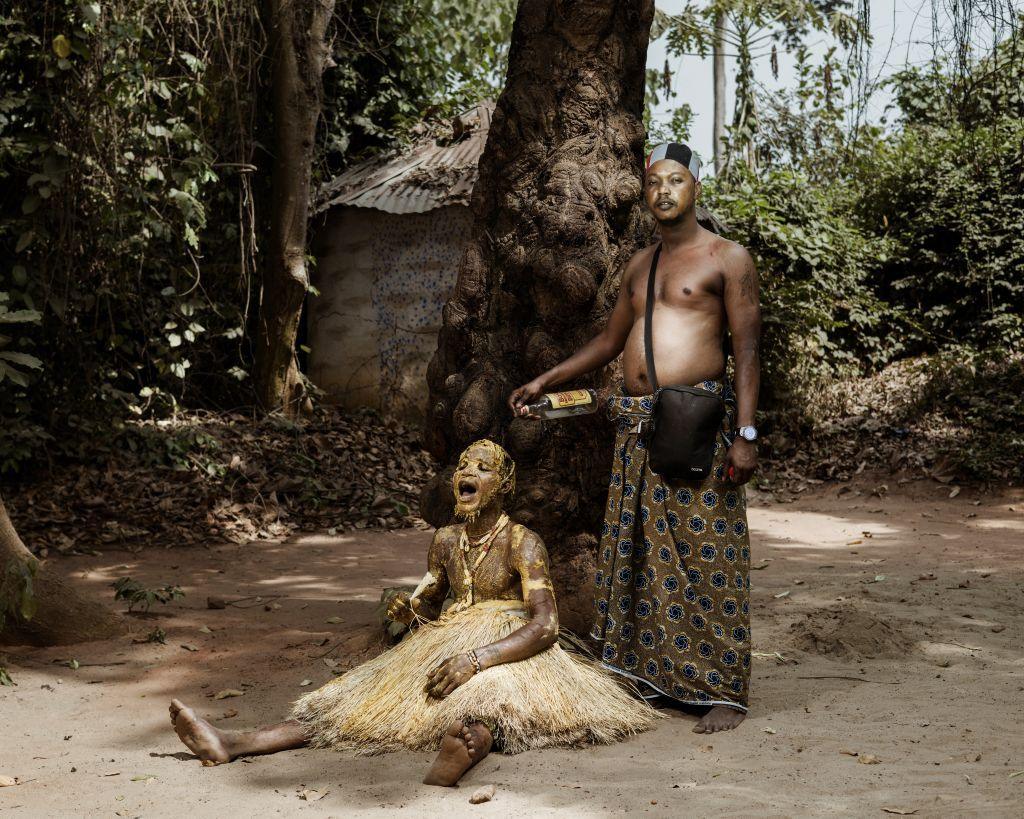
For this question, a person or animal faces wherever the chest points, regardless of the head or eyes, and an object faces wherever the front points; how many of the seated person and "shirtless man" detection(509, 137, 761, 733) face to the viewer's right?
0

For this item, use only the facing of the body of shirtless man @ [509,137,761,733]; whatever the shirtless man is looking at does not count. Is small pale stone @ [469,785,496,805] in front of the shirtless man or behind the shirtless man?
in front

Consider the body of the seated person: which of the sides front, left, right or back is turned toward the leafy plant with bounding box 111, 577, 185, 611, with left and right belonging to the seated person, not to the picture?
right

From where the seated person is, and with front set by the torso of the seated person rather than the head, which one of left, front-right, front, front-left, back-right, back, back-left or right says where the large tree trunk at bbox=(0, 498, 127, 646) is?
right

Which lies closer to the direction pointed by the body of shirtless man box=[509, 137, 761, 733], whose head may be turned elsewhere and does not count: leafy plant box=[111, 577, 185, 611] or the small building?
the leafy plant

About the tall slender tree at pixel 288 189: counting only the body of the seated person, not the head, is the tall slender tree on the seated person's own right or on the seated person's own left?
on the seated person's own right

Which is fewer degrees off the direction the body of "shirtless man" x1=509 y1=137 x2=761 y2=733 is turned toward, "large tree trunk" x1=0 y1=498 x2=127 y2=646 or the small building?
the large tree trunk

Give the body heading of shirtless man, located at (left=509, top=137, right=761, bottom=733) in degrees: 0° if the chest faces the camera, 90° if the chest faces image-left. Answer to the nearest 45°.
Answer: approximately 45°

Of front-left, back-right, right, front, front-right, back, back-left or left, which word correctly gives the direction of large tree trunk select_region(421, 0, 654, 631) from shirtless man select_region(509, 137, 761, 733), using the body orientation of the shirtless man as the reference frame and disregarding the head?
right

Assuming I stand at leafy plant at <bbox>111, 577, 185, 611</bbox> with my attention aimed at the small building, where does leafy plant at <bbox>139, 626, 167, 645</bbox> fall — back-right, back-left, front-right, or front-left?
back-right

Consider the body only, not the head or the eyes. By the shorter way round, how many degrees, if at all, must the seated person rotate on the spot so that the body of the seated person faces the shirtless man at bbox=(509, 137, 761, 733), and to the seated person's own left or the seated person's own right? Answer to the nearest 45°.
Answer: approximately 135° to the seated person's own left
